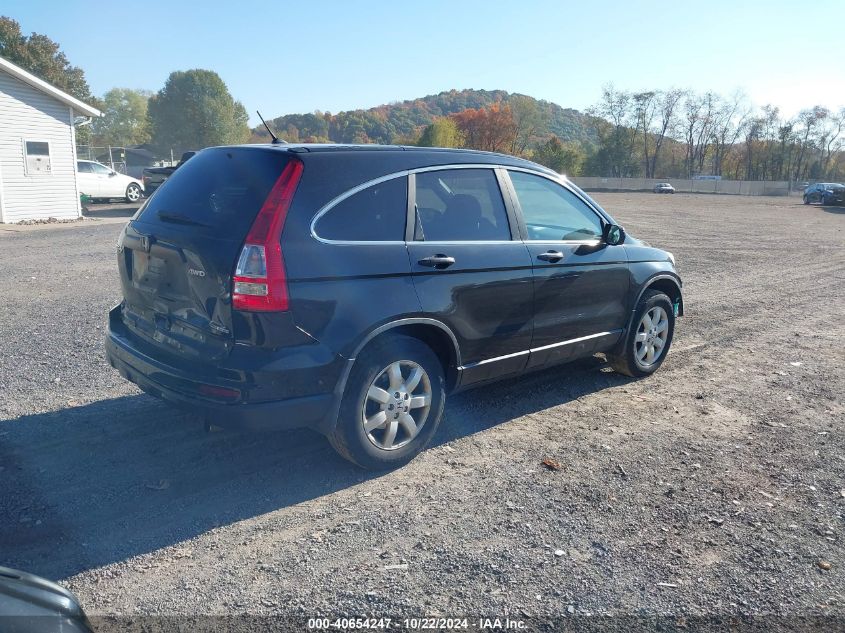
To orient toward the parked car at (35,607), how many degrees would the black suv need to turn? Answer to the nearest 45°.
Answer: approximately 135° to its right

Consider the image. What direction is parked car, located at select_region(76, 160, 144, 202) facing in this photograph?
to the viewer's right

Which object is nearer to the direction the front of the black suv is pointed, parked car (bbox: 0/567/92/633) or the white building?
the white building

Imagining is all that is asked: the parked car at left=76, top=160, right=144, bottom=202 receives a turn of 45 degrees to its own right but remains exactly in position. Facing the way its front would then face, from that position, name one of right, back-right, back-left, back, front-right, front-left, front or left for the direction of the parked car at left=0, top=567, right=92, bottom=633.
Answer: front-right

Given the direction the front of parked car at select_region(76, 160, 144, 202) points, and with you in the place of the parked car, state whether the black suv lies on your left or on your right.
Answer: on your right

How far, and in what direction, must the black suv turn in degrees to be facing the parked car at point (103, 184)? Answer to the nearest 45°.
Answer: approximately 90° to its left

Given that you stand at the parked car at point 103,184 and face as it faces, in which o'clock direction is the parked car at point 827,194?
the parked car at point 827,194 is roughly at 12 o'clock from the parked car at point 103,184.

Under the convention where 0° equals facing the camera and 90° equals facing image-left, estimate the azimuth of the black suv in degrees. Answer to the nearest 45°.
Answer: approximately 225°

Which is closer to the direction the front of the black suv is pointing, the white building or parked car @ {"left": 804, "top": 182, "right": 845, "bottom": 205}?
the parked car
